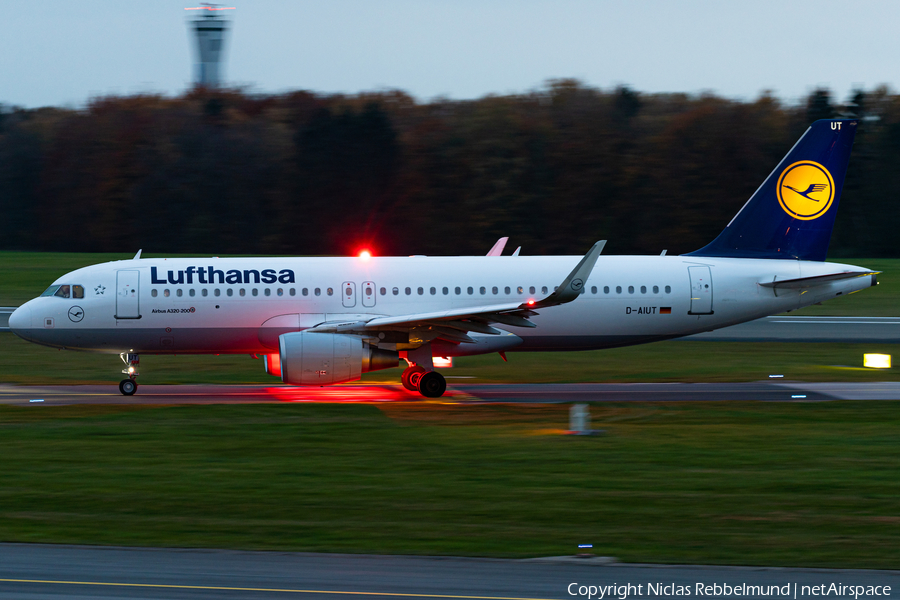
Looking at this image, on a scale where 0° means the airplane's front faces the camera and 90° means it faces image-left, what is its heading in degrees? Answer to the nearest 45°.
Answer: approximately 90°
